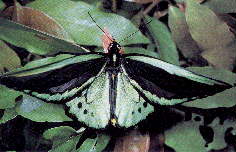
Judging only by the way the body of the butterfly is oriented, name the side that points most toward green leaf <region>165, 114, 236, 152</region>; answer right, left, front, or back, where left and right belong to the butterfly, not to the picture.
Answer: right

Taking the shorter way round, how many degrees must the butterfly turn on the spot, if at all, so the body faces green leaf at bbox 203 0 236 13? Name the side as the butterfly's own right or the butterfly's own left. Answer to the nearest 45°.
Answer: approximately 45° to the butterfly's own right

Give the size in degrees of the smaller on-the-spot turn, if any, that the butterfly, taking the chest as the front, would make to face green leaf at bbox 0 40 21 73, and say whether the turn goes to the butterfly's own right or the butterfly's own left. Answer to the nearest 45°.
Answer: approximately 90° to the butterfly's own left

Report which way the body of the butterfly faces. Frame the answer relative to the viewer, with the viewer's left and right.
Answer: facing away from the viewer

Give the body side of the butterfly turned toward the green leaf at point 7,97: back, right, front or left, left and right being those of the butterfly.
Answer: left
